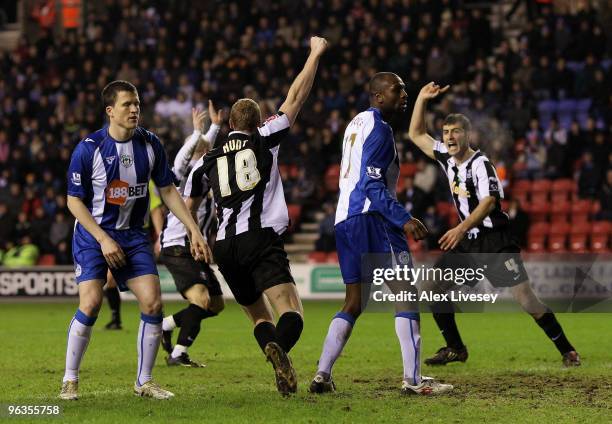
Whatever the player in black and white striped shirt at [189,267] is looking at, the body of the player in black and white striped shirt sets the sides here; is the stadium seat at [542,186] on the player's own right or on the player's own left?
on the player's own left

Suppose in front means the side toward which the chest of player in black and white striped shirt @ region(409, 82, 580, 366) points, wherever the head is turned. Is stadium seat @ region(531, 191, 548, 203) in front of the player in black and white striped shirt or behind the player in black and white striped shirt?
behind

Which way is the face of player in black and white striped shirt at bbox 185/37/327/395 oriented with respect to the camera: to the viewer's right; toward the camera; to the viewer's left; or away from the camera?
away from the camera

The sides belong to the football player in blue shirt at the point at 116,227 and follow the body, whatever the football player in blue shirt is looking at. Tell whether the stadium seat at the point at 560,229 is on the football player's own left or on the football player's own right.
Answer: on the football player's own left

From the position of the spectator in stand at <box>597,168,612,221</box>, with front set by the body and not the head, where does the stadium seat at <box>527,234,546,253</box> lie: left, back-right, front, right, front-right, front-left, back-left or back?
right

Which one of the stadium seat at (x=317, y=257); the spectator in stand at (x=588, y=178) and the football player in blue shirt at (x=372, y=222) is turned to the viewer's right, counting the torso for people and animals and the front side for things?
the football player in blue shirt

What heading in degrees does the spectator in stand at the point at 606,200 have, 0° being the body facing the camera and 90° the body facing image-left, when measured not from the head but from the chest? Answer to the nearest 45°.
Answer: approximately 0°

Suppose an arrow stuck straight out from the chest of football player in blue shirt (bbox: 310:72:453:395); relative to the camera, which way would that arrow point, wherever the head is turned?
to the viewer's right
